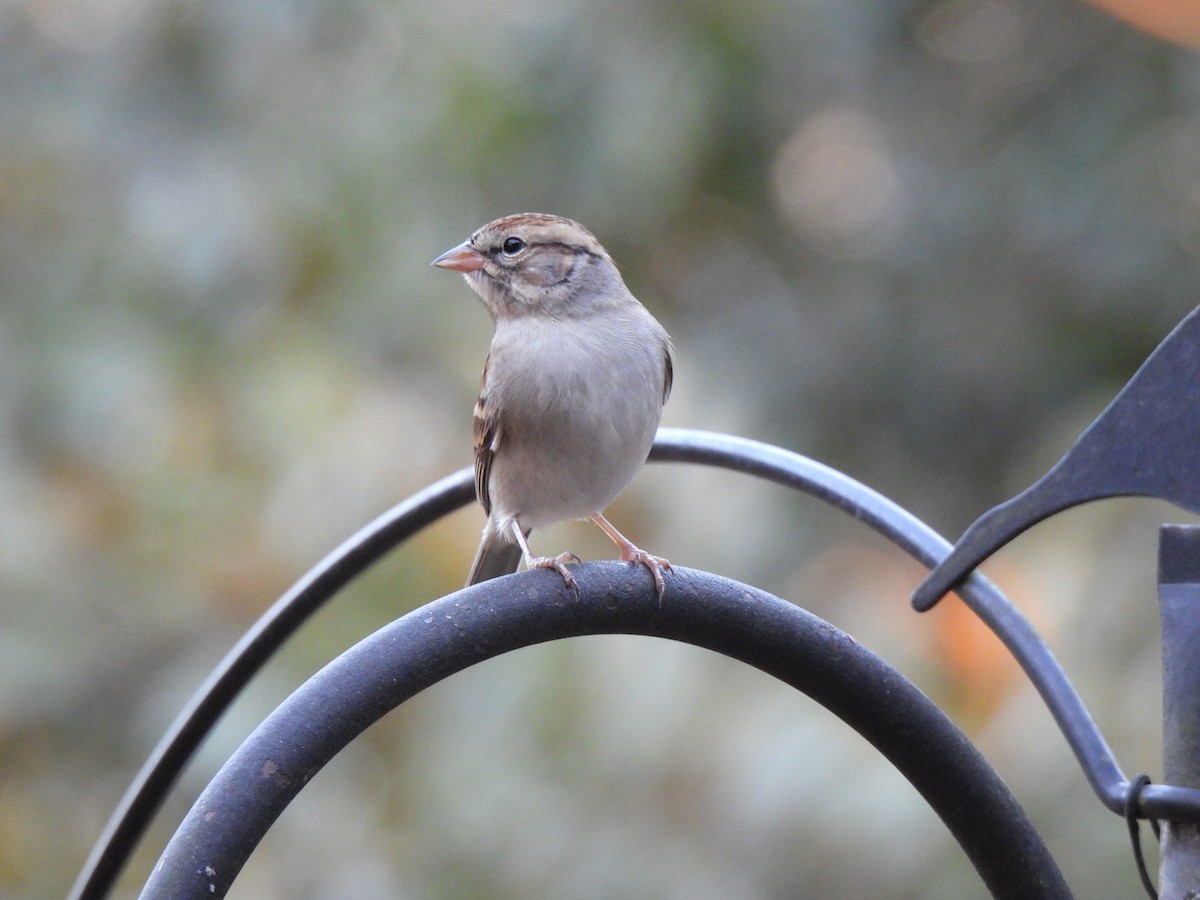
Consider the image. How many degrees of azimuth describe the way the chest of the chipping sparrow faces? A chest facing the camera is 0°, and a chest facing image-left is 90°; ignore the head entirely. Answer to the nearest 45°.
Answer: approximately 315°
